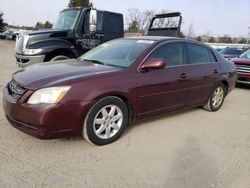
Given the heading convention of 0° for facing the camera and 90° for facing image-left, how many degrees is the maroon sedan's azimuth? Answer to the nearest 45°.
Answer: approximately 45°

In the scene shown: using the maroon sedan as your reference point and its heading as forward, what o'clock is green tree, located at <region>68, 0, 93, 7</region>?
The green tree is roughly at 4 o'clock from the maroon sedan.
